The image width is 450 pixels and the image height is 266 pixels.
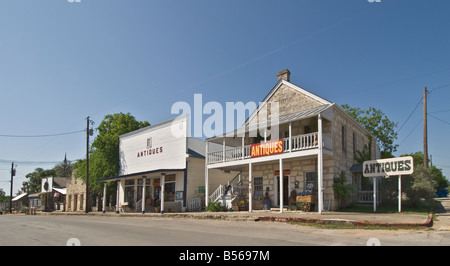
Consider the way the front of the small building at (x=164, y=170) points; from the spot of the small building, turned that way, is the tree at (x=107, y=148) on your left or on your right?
on your right

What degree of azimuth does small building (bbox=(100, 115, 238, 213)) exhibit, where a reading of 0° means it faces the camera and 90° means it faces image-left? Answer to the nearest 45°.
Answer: approximately 45°

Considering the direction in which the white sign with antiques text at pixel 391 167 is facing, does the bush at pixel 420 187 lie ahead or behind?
behind

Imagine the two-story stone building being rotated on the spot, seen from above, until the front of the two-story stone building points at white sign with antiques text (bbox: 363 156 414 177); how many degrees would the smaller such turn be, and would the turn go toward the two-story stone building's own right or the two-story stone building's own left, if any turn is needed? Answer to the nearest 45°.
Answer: approximately 90° to the two-story stone building's own left

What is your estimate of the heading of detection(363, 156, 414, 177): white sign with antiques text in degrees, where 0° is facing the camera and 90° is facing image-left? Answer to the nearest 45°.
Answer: approximately 45°

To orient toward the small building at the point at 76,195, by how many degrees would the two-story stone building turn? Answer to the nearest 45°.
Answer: approximately 90° to its right
